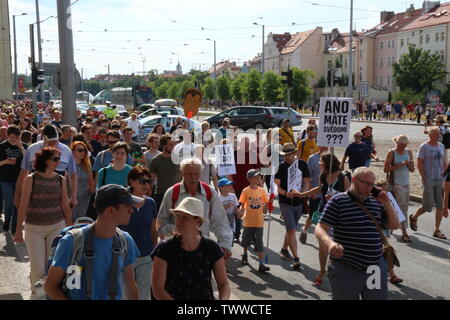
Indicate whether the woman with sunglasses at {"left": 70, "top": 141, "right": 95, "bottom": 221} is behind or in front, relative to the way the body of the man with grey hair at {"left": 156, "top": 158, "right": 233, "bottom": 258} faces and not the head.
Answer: behind

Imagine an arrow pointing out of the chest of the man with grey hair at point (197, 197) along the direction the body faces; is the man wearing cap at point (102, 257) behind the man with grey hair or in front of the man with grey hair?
in front

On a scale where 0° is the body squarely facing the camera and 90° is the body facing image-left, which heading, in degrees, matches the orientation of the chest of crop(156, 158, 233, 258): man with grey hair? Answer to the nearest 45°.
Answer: approximately 0°

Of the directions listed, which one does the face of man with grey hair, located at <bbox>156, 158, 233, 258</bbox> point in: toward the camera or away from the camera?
toward the camera

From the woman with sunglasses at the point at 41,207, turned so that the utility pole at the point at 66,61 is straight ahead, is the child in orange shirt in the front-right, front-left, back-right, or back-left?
front-right

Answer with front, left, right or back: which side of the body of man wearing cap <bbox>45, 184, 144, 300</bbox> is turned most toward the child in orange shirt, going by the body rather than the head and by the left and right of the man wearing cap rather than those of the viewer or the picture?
left

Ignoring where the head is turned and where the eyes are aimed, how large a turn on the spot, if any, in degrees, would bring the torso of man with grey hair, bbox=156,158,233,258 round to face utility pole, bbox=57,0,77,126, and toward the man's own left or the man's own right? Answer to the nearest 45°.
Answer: approximately 180°

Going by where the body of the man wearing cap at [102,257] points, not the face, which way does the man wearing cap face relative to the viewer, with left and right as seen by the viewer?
facing the viewer and to the right of the viewer

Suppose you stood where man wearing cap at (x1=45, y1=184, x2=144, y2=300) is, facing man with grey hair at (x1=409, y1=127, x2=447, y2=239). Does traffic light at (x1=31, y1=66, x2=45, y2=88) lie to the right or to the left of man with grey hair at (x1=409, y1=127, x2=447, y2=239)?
left

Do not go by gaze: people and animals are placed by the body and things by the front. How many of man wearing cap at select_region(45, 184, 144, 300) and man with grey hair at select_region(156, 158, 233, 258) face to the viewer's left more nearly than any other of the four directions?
0

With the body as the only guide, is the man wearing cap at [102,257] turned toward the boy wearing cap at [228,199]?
no

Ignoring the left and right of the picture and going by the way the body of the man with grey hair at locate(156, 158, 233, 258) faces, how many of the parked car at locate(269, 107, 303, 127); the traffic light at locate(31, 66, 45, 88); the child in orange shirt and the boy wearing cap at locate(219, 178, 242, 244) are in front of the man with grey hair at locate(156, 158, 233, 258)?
0

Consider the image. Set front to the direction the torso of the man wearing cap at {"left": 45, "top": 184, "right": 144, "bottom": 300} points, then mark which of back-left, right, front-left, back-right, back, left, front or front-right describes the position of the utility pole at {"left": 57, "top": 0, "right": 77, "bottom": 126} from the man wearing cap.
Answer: back-left

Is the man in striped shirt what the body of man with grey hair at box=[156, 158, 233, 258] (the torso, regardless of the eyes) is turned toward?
no

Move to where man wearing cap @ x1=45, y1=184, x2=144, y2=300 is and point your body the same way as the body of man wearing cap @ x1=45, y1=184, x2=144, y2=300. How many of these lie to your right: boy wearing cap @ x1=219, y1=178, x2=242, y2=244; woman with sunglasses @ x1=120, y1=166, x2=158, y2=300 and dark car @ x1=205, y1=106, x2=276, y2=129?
0

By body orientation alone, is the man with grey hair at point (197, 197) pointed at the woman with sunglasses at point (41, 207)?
no

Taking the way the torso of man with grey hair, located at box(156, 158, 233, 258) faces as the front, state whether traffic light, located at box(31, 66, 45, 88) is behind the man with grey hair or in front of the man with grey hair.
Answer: behind

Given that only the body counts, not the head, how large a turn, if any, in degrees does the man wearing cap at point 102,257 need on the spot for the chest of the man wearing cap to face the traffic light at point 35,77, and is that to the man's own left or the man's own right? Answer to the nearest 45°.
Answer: approximately 135° to the man's own left

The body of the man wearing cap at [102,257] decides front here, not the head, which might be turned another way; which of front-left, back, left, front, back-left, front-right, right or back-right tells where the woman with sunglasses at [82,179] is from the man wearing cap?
back-left

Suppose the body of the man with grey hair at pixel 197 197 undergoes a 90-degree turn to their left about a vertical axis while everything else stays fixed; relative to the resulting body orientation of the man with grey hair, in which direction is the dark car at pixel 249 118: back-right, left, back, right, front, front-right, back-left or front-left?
left
